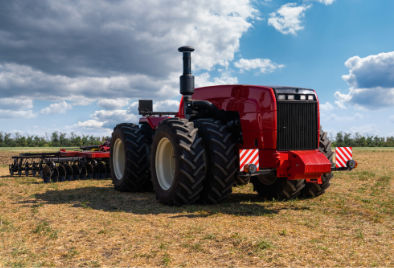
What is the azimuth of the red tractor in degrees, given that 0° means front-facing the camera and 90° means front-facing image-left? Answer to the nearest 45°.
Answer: approximately 315°
